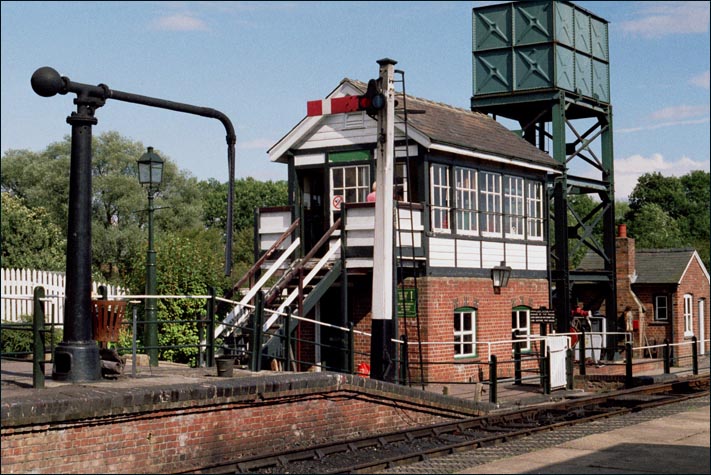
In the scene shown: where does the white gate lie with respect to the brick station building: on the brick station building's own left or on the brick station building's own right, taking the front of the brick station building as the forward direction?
on the brick station building's own right

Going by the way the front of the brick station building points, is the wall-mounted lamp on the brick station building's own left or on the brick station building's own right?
on the brick station building's own right

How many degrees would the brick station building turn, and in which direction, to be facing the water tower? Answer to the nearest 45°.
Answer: approximately 45° to its right

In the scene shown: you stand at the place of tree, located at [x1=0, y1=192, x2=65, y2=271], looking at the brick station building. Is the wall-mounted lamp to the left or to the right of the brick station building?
right

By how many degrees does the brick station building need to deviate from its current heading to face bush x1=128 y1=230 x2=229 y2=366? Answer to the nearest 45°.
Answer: approximately 90° to its right

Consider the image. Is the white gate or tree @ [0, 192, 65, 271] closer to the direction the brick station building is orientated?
the white gate

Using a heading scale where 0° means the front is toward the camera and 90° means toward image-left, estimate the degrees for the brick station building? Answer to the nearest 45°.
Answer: approximately 315°

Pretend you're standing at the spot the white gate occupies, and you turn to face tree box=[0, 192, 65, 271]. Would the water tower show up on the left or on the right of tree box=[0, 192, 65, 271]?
right
